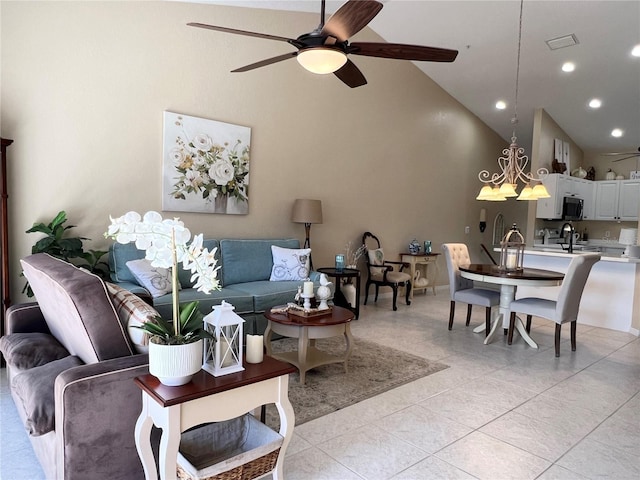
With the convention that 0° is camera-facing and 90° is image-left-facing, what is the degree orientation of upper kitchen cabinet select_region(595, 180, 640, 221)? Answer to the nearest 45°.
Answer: approximately 0°

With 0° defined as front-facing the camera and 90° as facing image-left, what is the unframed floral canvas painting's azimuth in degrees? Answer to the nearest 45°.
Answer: approximately 315°

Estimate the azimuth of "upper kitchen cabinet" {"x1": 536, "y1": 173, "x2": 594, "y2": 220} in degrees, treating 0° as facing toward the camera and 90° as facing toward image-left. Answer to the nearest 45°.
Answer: approximately 315°

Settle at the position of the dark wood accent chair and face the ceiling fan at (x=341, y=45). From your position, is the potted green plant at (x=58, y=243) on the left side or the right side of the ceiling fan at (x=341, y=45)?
right

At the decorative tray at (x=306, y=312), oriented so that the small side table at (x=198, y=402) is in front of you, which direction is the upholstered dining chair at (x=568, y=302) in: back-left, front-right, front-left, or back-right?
back-left

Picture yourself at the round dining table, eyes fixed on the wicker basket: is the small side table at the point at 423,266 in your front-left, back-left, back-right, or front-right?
back-right

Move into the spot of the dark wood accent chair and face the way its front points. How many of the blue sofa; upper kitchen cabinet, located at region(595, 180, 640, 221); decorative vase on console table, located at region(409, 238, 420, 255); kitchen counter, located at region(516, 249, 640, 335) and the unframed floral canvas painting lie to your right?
2

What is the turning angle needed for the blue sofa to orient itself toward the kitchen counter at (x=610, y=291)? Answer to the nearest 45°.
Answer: approximately 45° to its left

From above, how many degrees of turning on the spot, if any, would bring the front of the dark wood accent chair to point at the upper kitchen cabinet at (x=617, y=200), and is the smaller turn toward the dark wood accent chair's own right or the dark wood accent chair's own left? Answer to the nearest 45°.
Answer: approximately 90° to the dark wood accent chair's own left
